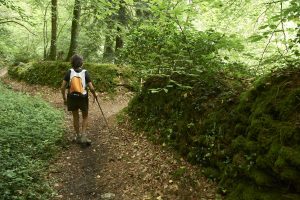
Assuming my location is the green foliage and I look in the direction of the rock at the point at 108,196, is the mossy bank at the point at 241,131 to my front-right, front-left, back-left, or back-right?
front-left

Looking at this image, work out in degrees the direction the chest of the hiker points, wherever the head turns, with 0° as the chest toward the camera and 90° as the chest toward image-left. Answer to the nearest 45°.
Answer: approximately 180°

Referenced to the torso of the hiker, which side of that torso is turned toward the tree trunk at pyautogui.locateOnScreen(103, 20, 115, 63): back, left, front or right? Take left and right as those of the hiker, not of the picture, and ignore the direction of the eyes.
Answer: front

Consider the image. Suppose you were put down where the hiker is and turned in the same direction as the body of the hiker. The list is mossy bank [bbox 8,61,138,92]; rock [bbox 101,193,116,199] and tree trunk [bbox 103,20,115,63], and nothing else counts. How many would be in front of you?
2

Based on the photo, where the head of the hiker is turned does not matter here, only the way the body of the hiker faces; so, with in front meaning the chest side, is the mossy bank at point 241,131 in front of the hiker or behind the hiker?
behind

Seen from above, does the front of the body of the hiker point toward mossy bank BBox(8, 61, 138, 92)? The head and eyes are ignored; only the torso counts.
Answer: yes

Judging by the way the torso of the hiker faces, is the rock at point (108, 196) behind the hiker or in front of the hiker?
behind
